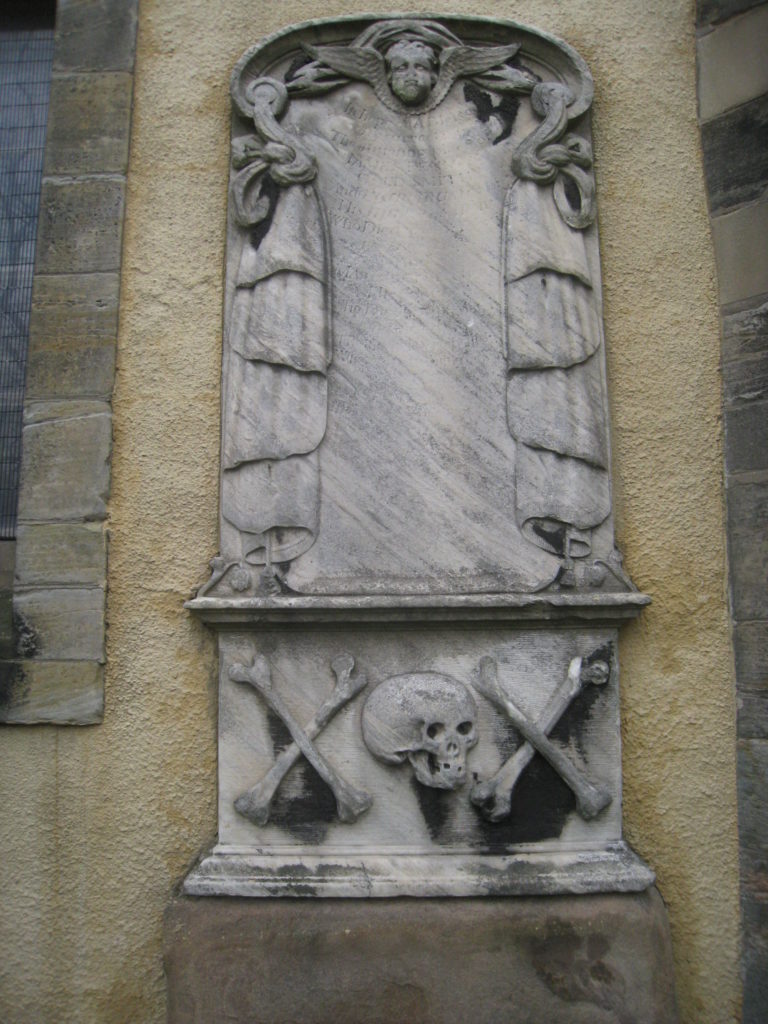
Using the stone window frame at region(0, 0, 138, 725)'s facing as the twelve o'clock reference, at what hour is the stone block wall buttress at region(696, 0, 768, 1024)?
the stone block wall buttress at region(696, 0, 768, 1024) is roughly at 10 o'clock from the stone window frame at region(0, 0, 138, 725).

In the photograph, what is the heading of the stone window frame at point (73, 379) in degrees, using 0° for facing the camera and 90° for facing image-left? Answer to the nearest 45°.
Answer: approximately 0°
